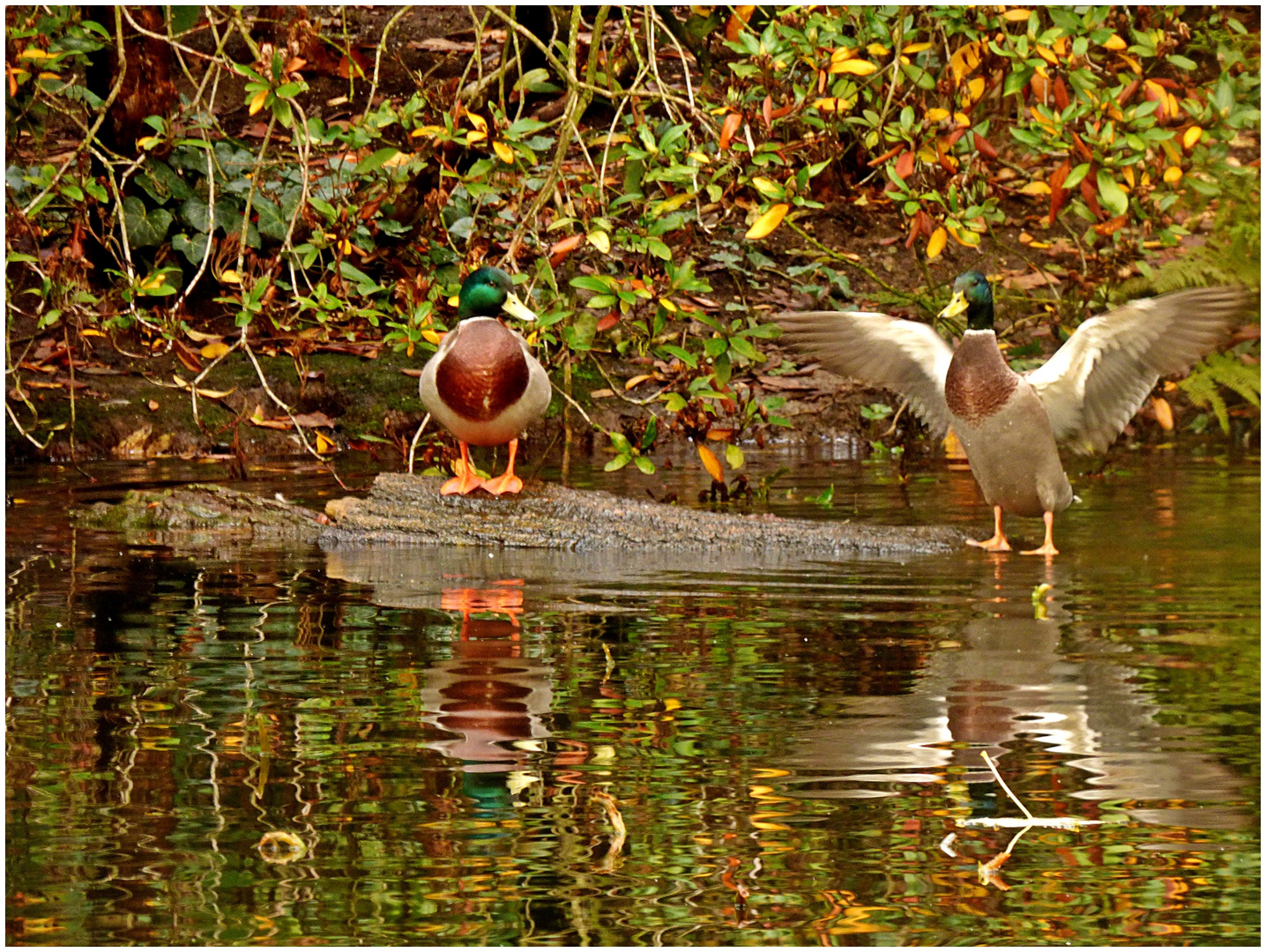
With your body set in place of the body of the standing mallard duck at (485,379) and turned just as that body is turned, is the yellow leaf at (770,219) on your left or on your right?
on your left

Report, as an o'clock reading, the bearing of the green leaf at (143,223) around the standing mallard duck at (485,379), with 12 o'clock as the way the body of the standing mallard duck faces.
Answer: The green leaf is roughly at 5 o'clock from the standing mallard duck.

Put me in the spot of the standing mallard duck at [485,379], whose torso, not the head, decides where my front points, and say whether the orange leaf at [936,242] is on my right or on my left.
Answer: on my left

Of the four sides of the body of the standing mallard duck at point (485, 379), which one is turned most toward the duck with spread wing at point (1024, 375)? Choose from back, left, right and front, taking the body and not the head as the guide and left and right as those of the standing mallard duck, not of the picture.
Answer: left

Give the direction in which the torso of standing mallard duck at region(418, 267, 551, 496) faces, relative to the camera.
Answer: toward the camera

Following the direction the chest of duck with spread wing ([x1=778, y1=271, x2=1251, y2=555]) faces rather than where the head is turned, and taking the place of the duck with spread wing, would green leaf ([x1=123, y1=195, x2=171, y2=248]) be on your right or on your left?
on your right

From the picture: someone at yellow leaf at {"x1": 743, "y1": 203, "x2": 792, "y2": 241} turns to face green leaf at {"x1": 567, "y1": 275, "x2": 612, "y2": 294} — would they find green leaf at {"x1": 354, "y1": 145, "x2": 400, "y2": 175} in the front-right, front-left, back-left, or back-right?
front-right

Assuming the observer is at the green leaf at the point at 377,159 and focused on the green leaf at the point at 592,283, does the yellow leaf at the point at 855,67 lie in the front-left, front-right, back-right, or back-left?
front-left

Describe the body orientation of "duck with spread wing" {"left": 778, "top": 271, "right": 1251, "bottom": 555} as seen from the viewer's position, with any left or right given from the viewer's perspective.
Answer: facing the viewer and to the left of the viewer

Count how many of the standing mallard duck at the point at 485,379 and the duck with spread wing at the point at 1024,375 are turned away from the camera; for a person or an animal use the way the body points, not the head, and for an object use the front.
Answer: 0
